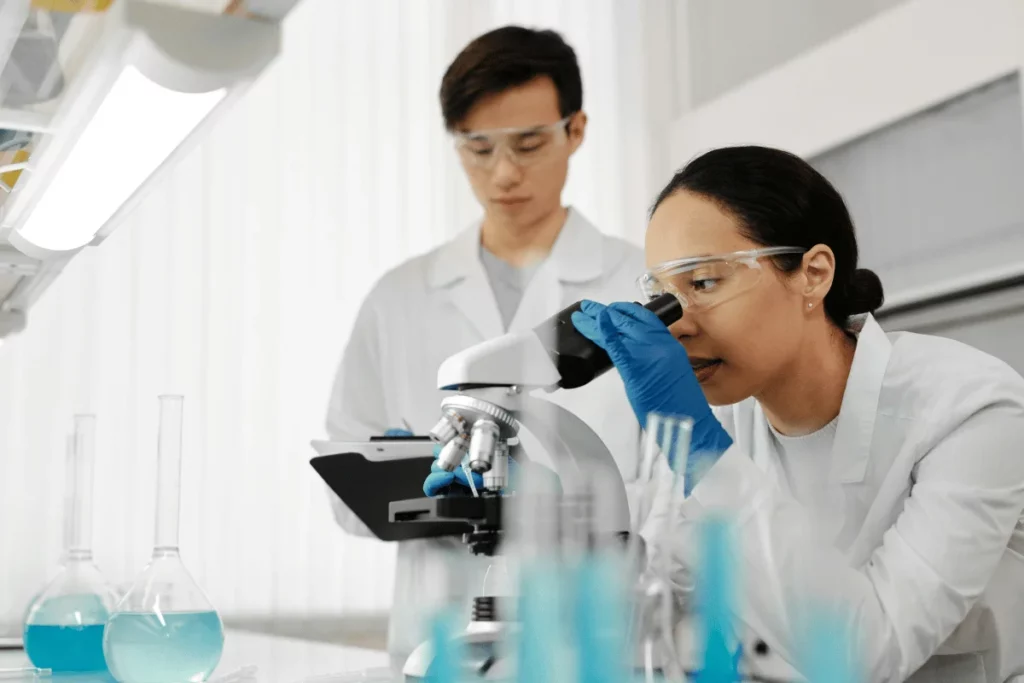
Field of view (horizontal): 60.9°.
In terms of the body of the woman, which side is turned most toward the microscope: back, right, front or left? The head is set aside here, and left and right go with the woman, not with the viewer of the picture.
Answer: front

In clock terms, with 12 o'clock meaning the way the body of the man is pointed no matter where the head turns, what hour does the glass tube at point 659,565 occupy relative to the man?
The glass tube is roughly at 12 o'clock from the man.

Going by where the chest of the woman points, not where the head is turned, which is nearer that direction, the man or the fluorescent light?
the fluorescent light

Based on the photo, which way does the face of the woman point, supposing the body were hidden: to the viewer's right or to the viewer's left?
to the viewer's left

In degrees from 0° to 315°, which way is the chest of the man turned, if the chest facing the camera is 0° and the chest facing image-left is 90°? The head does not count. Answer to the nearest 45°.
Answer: approximately 0°

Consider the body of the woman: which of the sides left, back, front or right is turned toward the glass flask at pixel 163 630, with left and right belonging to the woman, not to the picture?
front

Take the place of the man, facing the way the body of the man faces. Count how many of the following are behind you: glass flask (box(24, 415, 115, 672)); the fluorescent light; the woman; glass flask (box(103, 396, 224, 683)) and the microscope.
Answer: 0

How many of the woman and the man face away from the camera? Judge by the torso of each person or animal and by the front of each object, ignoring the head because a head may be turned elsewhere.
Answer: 0

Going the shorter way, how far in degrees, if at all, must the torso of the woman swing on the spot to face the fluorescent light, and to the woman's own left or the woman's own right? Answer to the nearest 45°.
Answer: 0° — they already face it

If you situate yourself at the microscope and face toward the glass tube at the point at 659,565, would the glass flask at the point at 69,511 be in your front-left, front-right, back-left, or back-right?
back-right

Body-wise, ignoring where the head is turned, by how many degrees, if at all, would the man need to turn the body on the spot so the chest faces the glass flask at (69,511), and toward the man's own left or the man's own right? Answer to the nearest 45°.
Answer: approximately 45° to the man's own right

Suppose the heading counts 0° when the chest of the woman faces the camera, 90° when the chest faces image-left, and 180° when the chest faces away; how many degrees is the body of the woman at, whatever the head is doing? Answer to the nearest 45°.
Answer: approximately 45°

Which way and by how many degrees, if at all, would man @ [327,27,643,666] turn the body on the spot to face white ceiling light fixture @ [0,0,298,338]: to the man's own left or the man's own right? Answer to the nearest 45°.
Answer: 0° — they already face it

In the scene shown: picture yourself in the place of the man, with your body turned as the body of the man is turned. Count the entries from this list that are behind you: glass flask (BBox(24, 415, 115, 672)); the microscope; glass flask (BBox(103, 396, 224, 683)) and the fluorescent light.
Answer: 0

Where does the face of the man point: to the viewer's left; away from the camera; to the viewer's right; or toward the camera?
toward the camera

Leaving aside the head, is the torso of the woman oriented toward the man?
no

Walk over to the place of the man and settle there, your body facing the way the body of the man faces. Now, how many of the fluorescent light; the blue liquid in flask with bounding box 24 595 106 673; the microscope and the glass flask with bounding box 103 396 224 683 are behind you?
0

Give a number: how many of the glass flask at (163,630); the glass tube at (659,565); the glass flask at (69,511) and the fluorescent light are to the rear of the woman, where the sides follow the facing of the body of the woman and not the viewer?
0
